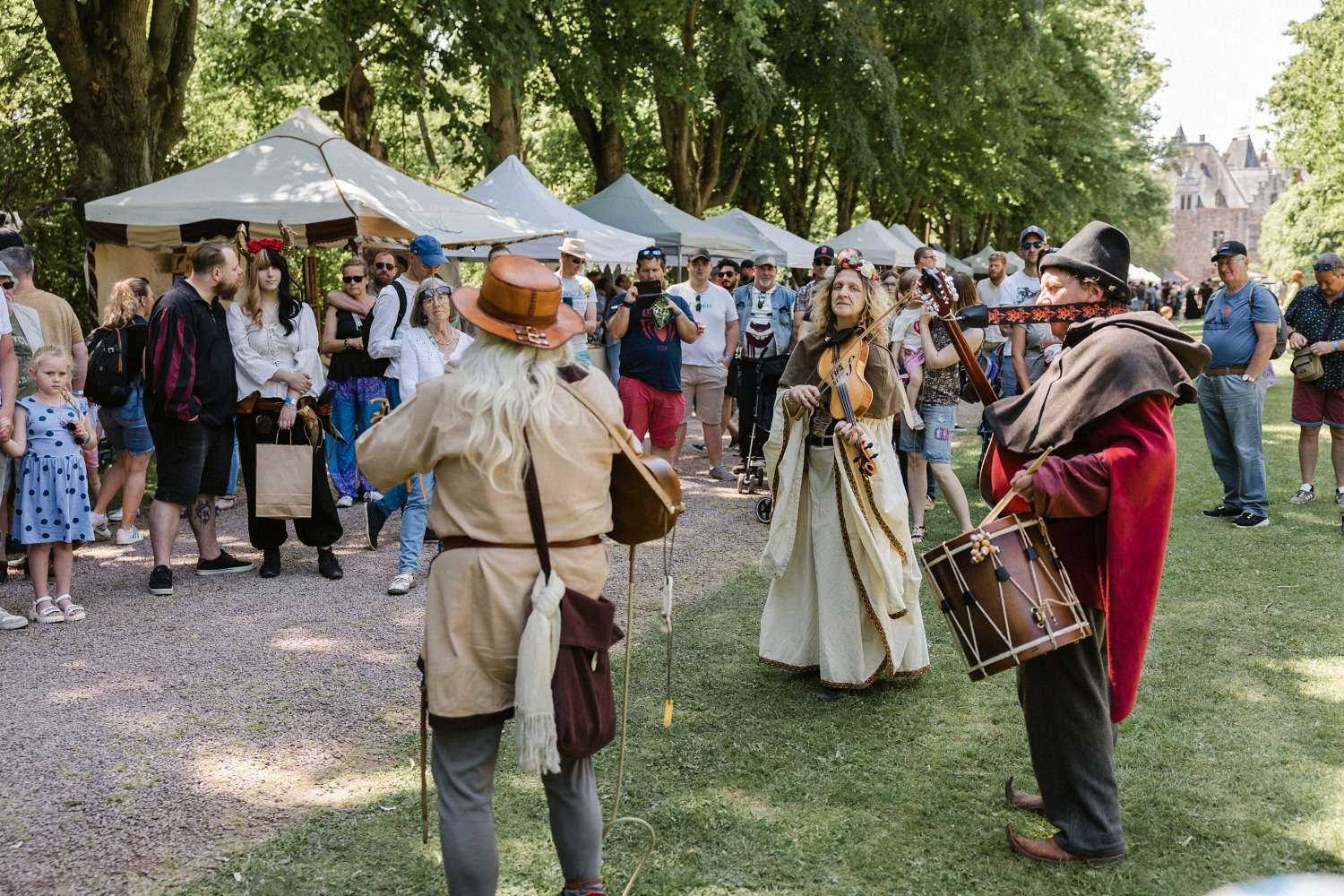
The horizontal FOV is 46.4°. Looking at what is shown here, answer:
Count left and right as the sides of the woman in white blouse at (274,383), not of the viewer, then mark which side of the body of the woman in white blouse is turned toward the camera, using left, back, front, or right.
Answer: front

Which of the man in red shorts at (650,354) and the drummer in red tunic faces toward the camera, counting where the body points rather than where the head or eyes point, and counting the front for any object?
the man in red shorts

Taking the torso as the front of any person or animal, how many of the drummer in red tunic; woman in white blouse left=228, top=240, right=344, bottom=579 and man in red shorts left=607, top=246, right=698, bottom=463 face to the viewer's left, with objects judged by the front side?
1

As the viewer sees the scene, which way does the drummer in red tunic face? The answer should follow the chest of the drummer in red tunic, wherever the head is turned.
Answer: to the viewer's left

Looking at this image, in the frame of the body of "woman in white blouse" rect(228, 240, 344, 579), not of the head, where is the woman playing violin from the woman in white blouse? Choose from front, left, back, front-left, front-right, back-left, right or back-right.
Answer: front-left

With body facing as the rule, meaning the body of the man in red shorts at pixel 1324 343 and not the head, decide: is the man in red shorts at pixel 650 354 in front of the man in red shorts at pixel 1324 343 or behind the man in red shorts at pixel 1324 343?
in front

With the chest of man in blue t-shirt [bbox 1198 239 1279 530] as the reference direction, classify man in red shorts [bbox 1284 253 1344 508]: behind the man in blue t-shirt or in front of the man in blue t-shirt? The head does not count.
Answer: behind

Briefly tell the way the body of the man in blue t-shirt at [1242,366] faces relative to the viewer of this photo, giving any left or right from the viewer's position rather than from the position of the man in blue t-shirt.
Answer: facing the viewer and to the left of the viewer

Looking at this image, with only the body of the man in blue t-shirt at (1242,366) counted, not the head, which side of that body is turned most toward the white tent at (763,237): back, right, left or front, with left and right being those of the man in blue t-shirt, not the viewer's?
right

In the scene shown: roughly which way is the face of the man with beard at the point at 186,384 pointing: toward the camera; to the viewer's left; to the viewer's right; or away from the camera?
to the viewer's right

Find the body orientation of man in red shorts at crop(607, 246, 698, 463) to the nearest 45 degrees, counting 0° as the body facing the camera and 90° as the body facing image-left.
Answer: approximately 0°

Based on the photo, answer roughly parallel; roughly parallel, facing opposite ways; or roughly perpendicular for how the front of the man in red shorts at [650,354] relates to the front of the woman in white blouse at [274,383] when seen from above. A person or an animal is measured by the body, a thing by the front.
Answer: roughly parallel

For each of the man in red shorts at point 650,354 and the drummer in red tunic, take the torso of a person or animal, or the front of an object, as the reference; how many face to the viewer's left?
1
